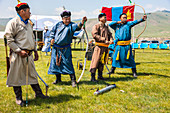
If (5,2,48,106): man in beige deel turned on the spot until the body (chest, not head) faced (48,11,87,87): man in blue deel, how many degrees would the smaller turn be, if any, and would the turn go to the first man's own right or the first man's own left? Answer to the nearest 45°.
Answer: approximately 90° to the first man's own left

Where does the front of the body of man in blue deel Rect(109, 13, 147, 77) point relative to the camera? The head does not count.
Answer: toward the camera

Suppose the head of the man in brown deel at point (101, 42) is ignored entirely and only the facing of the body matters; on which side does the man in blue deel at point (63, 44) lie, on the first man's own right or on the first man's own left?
on the first man's own right

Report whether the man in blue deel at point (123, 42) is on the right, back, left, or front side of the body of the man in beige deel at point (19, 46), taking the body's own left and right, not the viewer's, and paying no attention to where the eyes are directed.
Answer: left

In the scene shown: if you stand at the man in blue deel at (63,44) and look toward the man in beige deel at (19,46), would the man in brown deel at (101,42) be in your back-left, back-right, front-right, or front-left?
back-left

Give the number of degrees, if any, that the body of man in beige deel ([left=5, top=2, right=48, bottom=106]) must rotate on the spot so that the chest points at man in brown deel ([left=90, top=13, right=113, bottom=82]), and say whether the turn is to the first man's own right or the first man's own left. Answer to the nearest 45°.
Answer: approximately 90° to the first man's own left

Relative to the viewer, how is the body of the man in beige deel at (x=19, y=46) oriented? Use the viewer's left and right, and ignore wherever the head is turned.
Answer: facing the viewer and to the right of the viewer

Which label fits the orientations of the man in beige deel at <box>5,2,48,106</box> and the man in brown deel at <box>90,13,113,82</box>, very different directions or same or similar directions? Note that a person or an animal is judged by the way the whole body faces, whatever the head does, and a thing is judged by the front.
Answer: same or similar directions

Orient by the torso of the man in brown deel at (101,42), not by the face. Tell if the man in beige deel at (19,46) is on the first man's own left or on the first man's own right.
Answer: on the first man's own right

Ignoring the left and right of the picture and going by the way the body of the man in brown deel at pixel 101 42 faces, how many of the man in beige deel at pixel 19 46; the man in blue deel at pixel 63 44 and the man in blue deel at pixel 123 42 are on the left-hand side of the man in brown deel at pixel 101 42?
1

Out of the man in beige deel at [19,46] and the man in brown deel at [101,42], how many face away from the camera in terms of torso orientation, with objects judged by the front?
0

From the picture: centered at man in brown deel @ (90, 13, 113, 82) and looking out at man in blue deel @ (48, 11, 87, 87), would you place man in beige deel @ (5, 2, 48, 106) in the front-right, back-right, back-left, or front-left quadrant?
front-left

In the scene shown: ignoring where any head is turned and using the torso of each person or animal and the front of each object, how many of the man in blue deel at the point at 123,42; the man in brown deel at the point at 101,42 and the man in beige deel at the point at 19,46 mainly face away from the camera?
0

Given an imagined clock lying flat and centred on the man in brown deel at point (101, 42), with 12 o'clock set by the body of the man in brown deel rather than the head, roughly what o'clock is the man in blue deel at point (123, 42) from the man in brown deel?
The man in blue deel is roughly at 9 o'clock from the man in brown deel.
